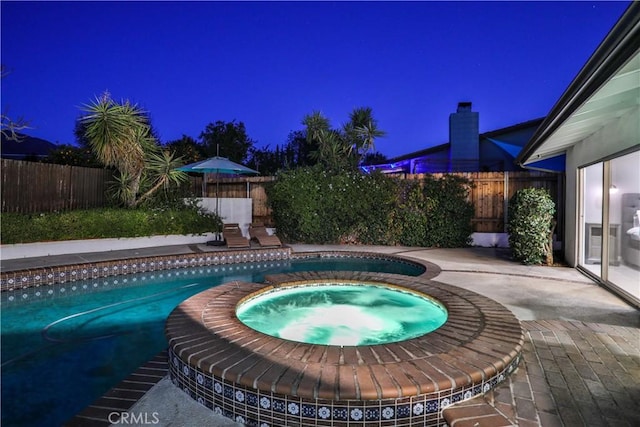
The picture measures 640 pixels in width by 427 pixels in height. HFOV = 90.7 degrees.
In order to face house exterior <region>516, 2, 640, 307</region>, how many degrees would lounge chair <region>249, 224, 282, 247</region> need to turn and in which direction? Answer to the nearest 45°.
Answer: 0° — it already faces it

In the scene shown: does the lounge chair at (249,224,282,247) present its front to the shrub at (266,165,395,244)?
no

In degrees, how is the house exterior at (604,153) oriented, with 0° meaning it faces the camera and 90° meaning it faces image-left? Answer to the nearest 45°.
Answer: approximately 45°

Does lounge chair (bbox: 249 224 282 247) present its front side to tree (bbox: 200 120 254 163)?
no

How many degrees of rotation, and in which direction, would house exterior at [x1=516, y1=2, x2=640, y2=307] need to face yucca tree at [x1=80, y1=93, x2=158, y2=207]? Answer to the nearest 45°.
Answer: approximately 45° to its right

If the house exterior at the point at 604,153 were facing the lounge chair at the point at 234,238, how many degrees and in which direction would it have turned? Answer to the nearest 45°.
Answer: approximately 45° to its right

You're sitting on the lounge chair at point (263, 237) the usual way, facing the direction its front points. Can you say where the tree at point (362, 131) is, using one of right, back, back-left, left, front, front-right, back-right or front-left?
left

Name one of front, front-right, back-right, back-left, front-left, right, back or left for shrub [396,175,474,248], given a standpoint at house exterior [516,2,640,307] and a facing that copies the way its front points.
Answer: right

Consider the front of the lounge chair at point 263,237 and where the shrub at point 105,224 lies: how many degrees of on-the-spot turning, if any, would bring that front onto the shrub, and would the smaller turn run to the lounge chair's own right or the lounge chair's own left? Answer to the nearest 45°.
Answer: approximately 135° to the lounge chair's own right

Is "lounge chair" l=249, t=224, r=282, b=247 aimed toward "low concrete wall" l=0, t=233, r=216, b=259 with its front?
no

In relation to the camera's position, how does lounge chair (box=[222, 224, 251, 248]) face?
facing the viewer and to the right of the viewer

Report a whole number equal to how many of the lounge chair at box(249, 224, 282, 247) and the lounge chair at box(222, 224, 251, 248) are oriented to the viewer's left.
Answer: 0

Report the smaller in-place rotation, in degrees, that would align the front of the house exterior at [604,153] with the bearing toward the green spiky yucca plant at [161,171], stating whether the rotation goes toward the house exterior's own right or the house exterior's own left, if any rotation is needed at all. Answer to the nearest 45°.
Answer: approximately 45° to the house exterior's own right

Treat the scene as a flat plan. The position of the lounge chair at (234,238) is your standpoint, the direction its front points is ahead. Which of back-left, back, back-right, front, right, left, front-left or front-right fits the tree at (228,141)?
back-left

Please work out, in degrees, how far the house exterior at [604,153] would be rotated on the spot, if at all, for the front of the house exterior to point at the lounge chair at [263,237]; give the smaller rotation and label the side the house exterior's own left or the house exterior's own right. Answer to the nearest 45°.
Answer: approximately 45° to the house exterior's own right

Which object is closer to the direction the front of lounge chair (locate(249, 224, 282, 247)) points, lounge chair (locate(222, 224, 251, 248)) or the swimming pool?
the swimming pool

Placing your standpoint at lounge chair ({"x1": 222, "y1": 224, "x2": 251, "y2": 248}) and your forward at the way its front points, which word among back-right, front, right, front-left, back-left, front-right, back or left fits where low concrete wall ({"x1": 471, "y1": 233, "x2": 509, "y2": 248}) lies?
front-left

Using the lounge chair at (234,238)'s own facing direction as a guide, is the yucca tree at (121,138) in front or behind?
behind
